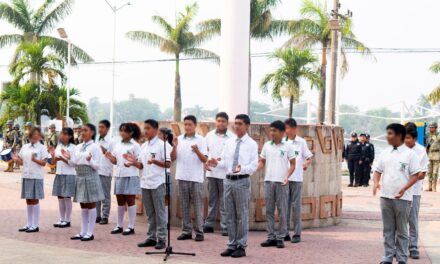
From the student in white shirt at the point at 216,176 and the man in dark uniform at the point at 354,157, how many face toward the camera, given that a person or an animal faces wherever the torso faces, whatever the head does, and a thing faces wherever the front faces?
2

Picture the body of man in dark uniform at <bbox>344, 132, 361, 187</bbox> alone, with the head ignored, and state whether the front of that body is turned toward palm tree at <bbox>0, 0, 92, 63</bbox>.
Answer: no

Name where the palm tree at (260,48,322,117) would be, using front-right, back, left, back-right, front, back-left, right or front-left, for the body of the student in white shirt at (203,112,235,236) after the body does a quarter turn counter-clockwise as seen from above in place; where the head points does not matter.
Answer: left

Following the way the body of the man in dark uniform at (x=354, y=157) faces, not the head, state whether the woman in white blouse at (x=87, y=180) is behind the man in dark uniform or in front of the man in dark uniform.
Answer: in front

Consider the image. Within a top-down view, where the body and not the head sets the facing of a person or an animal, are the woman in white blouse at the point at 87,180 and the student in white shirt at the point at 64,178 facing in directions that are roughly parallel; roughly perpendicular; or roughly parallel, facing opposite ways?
roughly parallel

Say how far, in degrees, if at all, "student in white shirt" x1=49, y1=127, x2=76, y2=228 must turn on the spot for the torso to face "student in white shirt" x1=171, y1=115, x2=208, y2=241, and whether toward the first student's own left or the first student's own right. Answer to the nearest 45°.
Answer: approximately 90° to the first student's own left

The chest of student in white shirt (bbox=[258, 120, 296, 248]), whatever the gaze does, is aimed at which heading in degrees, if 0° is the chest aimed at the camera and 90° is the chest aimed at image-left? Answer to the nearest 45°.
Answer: approximately 45°

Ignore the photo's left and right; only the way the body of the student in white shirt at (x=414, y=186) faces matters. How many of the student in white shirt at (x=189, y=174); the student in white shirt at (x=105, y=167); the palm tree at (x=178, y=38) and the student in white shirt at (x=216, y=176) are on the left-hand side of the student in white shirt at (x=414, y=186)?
0

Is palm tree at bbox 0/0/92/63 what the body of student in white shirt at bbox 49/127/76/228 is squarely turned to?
no

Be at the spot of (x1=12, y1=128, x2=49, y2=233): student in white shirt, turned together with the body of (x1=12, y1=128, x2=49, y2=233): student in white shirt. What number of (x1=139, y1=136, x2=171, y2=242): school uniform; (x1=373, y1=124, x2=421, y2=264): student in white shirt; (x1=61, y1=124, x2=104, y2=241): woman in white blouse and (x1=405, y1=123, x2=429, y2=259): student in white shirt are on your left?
4

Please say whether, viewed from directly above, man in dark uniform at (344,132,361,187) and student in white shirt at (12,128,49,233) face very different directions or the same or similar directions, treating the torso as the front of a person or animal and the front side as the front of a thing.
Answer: same or similar directions

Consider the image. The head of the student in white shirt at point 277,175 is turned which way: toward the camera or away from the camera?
toward the camera

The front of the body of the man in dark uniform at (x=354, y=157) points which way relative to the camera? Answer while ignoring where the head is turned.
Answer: toward the camera

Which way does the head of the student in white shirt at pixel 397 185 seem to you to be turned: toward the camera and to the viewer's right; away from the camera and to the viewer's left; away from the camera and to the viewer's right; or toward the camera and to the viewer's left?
toward the camera and to the viewer's left

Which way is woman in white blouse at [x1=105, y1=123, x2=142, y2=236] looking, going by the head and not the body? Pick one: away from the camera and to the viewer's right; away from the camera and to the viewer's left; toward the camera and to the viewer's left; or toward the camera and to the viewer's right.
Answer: toward the camera and to the viewer's left
